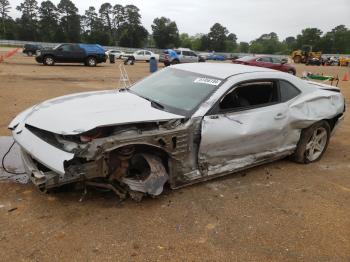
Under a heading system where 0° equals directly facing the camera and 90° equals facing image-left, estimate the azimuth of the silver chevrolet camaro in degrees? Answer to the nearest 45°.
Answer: approximately 45°

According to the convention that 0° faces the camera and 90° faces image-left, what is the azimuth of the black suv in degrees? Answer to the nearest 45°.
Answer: approximately 90°

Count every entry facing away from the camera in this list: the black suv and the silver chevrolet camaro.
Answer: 0

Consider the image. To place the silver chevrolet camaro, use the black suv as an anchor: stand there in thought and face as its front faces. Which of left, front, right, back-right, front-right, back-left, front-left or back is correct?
left
